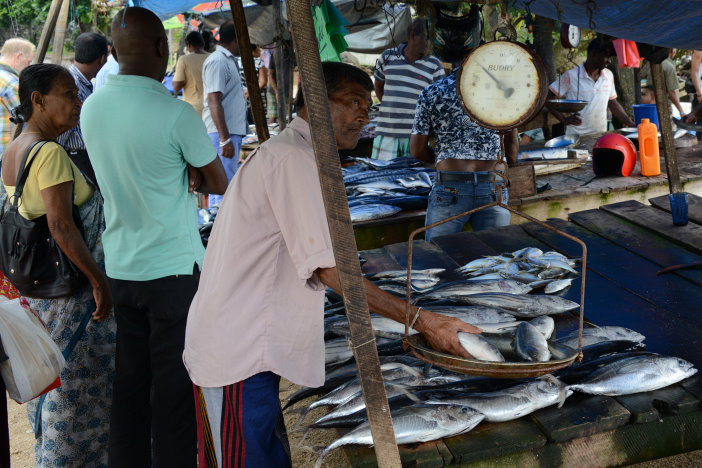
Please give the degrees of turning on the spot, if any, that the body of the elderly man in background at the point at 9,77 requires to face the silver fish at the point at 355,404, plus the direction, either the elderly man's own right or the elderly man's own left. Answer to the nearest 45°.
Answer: approximately 90° to the elderly man's own right

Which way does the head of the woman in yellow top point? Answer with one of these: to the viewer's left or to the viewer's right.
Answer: to the viewer's right

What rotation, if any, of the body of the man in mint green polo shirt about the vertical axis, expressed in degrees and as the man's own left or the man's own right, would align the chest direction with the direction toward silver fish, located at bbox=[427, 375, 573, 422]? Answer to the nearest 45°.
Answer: approximately 90° to the man's own right

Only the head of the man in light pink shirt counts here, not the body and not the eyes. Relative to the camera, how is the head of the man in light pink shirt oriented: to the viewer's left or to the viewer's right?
to the viewer's right

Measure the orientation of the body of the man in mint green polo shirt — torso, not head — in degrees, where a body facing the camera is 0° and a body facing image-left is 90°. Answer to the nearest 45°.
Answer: approximately 225°

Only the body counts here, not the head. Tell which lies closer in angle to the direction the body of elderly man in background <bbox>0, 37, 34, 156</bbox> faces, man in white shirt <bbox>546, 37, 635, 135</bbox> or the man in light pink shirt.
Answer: the man in white shirt

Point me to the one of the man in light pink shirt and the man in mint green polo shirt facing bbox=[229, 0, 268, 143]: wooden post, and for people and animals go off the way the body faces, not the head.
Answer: the man in mint green polo shirt

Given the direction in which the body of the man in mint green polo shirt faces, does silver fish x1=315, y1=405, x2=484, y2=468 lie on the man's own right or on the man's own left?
on the man's own right

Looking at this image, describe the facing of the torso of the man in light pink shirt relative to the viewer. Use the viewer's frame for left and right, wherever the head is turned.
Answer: facing to the right of the viewer

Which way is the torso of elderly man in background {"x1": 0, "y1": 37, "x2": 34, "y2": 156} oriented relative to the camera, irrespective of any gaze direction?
to the viewer's right
